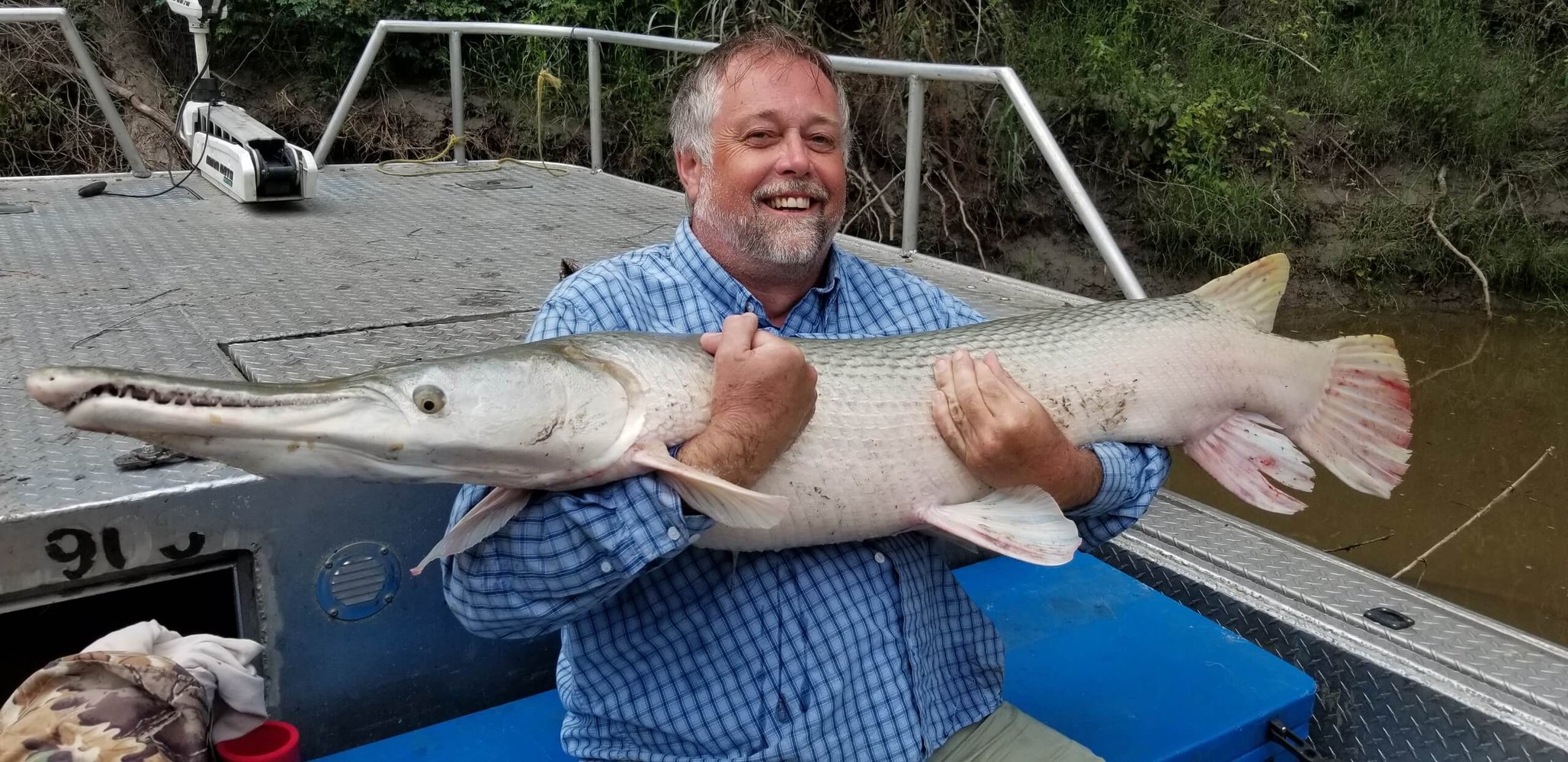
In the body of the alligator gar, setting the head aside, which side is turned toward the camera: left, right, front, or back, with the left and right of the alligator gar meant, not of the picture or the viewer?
left

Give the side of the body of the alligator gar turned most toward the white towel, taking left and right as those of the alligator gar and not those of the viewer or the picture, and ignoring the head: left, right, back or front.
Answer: front

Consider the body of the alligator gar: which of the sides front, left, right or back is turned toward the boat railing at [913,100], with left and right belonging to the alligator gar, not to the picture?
right

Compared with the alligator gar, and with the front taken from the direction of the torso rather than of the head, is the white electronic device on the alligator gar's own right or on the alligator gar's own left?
on the alligator gar's own right

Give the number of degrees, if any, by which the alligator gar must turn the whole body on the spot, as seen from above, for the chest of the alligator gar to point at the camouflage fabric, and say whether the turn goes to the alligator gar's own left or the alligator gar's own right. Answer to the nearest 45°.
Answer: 0° — it already faces it

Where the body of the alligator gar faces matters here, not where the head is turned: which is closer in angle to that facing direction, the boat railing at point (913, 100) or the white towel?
the white towel
